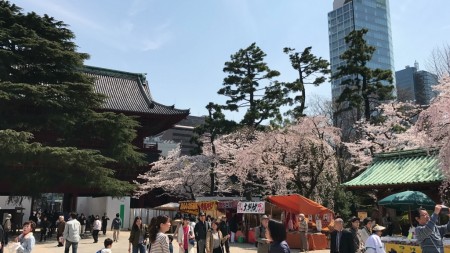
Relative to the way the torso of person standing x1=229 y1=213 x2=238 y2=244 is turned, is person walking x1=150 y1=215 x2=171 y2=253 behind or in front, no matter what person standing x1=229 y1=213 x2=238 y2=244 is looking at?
behind

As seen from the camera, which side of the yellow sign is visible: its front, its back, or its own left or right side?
front

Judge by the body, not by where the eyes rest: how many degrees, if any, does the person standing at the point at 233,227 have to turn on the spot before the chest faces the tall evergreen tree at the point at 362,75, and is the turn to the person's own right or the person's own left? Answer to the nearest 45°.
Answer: approximately 45° to the person's own right

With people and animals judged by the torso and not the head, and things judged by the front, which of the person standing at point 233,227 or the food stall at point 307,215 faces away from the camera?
the person standing

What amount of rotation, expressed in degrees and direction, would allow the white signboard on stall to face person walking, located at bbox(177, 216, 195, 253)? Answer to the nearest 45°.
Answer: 0° — it already faces them

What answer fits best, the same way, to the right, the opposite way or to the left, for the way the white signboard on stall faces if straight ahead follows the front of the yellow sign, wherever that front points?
the same way

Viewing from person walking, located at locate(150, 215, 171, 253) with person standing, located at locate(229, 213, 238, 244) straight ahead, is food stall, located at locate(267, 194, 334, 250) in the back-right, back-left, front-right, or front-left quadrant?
front-right

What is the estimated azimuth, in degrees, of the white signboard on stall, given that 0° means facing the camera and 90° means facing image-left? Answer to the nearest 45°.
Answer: approximately 0°

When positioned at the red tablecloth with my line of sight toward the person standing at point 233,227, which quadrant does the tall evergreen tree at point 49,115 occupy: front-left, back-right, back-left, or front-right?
front-left

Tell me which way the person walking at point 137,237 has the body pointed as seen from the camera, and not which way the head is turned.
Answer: toward the camera

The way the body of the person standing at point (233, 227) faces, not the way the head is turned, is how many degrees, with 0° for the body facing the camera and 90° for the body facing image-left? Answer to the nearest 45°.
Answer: approximately 180°

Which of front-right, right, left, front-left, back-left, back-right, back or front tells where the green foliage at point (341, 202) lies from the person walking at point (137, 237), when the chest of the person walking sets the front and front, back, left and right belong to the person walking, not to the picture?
back-left
